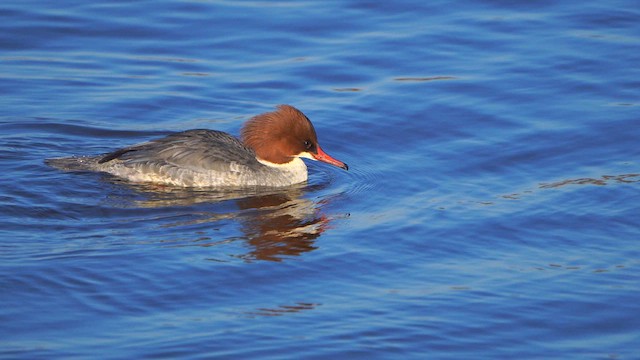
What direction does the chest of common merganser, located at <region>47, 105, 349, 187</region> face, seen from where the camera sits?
to the viewer's right
